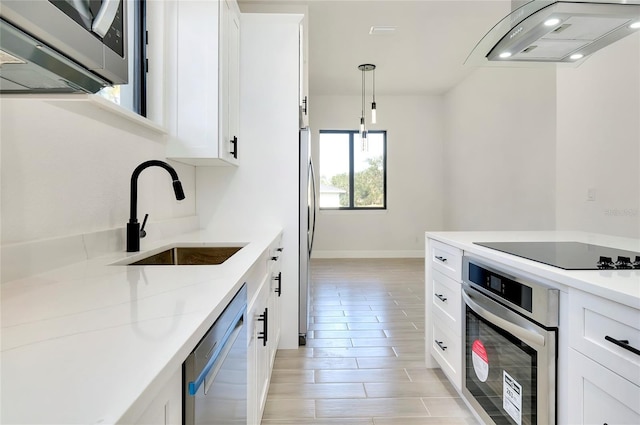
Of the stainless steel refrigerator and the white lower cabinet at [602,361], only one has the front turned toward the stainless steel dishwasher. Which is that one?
the white lower cabinet

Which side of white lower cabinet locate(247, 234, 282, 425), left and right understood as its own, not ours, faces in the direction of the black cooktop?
front

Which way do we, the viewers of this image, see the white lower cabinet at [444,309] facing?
facing the viewer and to the left of the viewer

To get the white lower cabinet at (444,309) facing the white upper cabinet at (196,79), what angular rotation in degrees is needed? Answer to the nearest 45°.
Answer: approximately 45° to its right

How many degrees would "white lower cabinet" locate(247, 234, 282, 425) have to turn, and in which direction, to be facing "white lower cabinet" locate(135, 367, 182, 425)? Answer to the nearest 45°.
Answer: approximately 90° to its right

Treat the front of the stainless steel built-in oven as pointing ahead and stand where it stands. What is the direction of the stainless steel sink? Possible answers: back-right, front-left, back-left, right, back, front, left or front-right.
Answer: front-right

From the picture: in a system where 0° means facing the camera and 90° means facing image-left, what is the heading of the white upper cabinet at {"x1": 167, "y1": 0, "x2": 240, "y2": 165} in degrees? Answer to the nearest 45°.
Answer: approximately 270°

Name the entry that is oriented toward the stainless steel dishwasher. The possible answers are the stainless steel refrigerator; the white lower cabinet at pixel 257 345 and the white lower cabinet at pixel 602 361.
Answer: the white lower cabinet at pixel 602 361

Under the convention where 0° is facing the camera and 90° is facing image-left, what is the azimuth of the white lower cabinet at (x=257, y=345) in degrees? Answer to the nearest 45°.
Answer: approximately 270°

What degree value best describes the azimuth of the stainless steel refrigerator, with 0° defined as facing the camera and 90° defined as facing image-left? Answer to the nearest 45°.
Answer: approximately 270°
